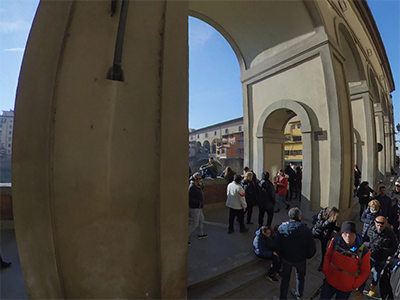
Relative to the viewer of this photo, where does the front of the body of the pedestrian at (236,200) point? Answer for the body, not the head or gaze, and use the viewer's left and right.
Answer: facing away from the viewer and to the right of the viewer

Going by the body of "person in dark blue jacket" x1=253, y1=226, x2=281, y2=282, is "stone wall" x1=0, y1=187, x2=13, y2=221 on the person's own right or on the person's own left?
on the person's own right

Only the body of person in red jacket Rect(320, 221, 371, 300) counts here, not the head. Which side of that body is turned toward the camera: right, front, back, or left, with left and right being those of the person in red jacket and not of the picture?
front

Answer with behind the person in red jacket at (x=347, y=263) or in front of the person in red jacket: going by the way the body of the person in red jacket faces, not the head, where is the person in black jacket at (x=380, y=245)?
behind

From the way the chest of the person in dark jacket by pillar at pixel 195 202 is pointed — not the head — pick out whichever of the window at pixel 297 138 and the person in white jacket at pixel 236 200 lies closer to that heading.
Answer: the person in white jacket

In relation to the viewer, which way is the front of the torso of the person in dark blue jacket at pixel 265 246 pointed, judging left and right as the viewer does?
facing the viewer and to the right of the viewer

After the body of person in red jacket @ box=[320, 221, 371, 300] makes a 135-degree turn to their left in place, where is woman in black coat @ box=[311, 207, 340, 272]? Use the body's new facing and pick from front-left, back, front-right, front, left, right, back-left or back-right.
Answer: front-left

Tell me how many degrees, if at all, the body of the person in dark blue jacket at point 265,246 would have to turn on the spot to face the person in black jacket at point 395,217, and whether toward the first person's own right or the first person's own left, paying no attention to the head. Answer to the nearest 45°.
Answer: approximately 90° to the first person's own left

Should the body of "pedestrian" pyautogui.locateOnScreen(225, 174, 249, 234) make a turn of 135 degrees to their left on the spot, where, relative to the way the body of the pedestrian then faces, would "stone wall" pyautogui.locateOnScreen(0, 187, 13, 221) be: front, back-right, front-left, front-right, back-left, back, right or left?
front

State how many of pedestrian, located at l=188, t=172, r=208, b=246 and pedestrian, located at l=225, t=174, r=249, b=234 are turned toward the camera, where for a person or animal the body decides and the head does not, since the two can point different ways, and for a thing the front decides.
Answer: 0
